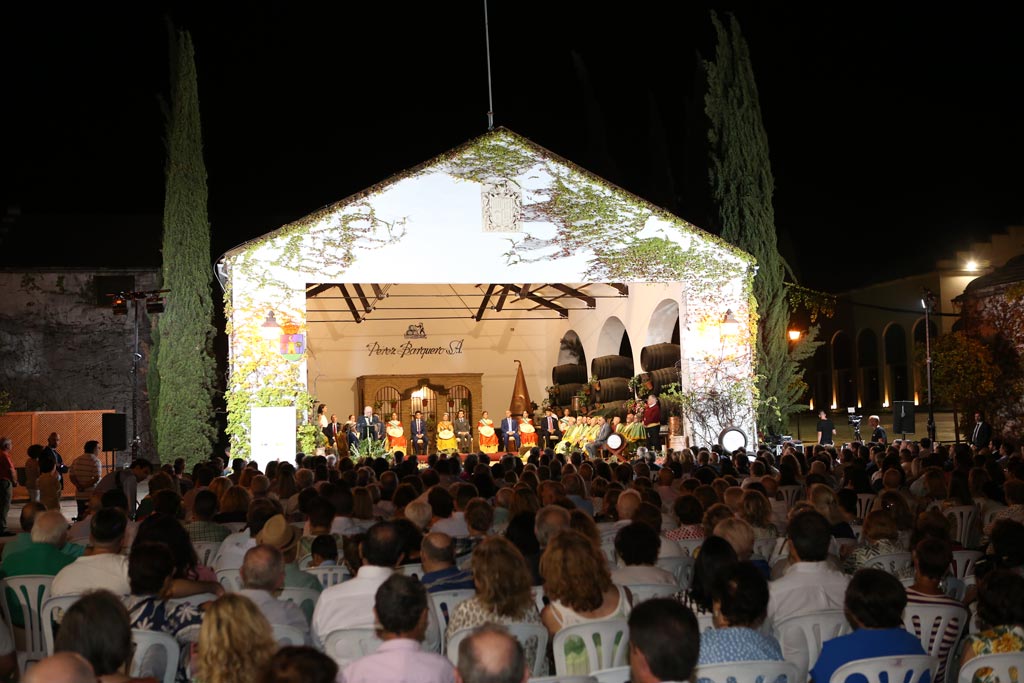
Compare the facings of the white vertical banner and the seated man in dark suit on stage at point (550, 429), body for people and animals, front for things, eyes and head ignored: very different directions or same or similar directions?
same or similar directions

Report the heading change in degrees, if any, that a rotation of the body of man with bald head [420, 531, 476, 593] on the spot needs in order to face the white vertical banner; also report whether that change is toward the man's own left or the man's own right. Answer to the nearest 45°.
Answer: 0° — they already face it

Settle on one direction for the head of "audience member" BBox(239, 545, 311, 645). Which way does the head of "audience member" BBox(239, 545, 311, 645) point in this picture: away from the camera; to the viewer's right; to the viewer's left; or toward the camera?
away from the camera

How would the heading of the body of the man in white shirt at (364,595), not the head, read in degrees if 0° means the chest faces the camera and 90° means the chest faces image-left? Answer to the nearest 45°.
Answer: approximately 180°

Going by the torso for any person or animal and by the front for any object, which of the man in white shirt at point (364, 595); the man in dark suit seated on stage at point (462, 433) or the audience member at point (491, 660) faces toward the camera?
the man in dark suit seated on stage

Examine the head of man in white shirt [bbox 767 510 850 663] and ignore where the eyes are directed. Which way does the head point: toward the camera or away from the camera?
away from the camera

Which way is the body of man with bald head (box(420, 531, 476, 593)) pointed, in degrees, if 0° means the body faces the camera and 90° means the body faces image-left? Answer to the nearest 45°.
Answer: approximately 180°

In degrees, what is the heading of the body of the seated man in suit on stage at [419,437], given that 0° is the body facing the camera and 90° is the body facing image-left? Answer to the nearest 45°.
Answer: approximately 0°

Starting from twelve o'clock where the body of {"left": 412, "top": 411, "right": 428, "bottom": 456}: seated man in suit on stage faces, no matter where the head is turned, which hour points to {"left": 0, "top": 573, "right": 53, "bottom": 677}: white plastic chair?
The white plastic chair is roughly at 12 o'clock from the seated man in suit on stage.

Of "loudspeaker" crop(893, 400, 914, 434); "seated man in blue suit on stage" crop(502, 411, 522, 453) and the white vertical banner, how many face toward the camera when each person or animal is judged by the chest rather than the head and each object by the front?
3

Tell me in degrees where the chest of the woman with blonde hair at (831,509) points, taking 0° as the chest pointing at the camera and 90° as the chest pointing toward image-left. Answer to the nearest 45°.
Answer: approximately 180°

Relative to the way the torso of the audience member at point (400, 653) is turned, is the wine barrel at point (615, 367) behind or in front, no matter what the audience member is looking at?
in front

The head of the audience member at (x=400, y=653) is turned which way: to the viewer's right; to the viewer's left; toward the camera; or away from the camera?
away from the camera

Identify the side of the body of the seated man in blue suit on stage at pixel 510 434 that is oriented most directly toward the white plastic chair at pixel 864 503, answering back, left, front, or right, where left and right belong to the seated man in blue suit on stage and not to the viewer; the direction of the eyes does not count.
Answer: front

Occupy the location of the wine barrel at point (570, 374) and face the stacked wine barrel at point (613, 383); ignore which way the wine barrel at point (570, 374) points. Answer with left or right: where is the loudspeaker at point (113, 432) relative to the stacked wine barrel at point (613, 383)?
right

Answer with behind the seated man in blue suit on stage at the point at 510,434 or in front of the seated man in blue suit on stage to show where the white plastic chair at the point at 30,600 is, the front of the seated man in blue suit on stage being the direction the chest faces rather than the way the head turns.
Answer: in front

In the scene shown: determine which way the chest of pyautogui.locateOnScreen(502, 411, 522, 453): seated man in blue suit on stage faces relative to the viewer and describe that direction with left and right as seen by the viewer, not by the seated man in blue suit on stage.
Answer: facing the viewer

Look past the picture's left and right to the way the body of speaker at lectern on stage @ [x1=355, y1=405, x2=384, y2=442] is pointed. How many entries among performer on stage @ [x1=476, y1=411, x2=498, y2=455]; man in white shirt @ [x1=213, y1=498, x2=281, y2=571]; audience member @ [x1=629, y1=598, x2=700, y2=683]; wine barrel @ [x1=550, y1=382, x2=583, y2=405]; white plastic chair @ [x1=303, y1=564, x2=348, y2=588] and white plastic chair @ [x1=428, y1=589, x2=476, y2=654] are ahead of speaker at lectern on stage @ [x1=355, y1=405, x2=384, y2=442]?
4

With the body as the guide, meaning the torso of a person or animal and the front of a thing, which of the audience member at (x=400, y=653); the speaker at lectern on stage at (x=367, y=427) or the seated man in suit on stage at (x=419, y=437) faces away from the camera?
the audience member

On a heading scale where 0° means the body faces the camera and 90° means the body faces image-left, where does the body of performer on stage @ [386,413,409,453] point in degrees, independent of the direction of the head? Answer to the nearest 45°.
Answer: approximately 0°
